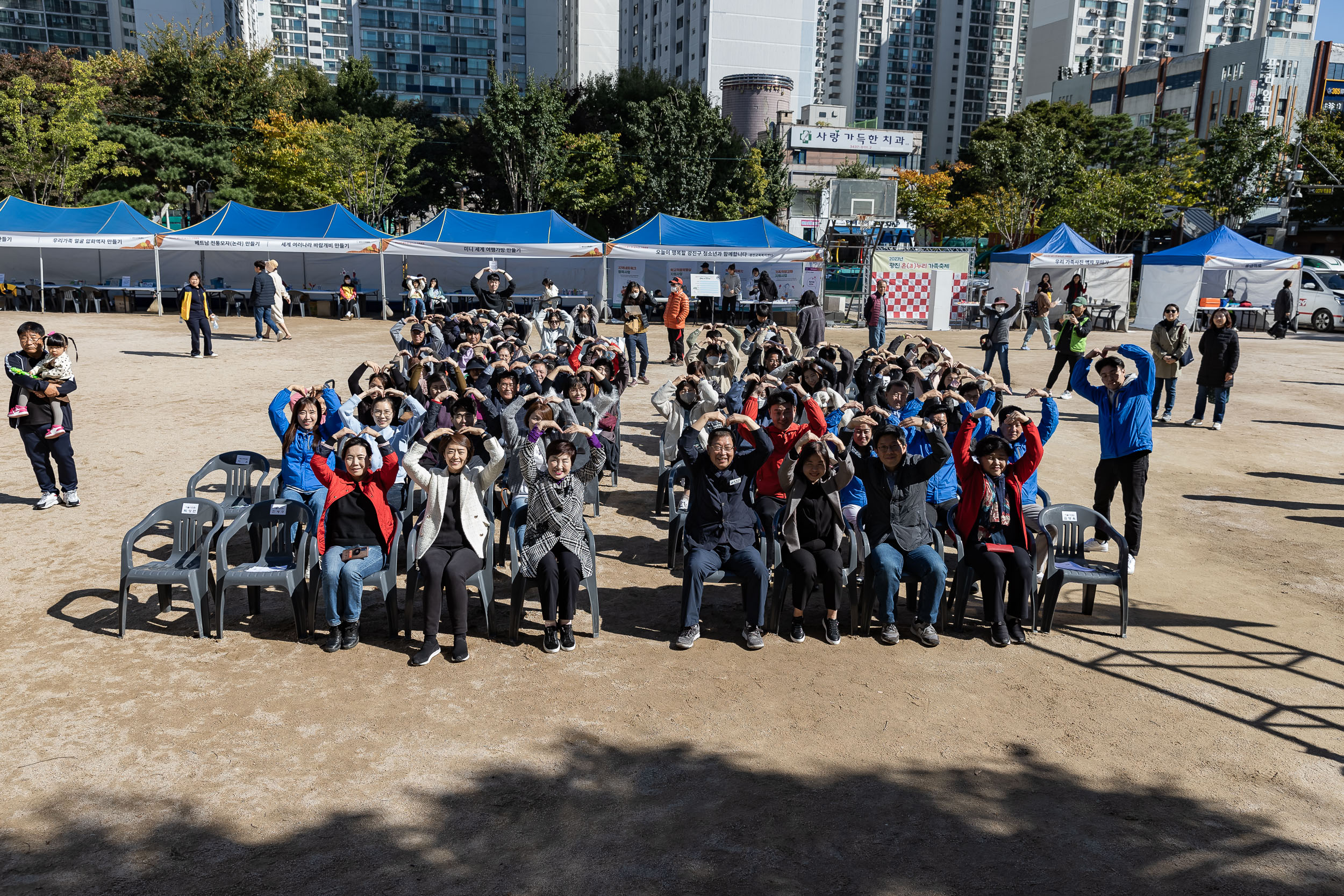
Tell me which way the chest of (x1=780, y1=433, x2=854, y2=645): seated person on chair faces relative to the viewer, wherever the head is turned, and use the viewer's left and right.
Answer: facing the viewer

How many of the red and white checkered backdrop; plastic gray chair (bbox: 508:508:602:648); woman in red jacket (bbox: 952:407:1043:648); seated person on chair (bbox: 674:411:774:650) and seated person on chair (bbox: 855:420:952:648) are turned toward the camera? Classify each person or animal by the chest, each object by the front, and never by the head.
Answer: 5

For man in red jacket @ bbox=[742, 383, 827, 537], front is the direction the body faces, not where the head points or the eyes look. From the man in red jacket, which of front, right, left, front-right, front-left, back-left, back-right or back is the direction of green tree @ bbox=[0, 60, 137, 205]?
back-right

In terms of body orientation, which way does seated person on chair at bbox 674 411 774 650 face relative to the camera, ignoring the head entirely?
toward the camera

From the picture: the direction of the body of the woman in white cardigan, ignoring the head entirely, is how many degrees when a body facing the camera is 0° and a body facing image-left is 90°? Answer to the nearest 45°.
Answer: approximately 0°

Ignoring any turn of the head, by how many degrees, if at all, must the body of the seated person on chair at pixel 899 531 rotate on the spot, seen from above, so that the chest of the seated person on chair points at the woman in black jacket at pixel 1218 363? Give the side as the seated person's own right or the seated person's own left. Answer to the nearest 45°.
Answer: approximately 135° to the seated person's own left

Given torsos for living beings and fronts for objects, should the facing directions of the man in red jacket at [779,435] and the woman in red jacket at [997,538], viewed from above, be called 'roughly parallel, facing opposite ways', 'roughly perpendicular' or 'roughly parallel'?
roughly parallel

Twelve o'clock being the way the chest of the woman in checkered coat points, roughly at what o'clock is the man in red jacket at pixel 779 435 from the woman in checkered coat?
The man in red jacket is roughly at 8 o'clock from the woman in checkered coat.

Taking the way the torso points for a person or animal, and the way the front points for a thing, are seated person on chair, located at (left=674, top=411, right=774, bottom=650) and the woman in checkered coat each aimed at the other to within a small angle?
no

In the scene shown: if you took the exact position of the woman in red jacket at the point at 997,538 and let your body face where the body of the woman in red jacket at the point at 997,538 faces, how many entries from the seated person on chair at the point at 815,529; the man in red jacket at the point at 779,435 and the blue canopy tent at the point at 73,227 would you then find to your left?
0

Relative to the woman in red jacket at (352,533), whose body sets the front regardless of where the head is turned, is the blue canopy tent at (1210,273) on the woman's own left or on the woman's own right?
on the woman's own left

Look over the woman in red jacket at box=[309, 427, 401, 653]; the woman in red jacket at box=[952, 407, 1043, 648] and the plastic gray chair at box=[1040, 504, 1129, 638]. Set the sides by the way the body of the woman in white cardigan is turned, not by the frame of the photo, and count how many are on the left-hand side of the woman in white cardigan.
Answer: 2

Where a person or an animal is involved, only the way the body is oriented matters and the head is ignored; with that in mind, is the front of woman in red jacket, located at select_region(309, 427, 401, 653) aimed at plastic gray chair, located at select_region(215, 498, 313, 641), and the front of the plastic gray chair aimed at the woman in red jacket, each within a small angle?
no

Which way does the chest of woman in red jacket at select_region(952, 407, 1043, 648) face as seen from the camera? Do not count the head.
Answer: toward the camera

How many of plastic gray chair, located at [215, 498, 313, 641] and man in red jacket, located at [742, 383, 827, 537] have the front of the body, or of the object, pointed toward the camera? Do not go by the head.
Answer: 2

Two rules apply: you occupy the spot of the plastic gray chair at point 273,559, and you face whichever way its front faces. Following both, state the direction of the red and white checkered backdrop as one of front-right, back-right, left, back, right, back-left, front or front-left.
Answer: back-left

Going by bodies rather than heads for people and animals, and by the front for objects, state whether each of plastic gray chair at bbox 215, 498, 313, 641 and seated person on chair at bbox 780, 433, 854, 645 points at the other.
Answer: no

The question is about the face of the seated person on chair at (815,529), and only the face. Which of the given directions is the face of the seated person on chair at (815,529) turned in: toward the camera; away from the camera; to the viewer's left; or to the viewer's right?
toward the camera

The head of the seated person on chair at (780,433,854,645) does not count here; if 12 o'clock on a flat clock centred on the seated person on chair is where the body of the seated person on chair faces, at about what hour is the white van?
The white van is roughly at 7 o'clock from the seated person on chair.

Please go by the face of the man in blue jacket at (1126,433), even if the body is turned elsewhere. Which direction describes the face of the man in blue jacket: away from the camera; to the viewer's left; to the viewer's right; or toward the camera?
toward the camera

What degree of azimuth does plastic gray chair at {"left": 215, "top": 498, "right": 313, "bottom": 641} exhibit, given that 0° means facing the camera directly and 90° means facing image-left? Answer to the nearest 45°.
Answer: approximately 0°

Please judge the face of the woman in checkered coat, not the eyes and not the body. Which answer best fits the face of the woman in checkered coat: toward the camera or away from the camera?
toward the camera

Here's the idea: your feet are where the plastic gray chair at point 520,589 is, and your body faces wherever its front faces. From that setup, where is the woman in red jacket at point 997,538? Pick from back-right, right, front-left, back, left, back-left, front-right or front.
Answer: left

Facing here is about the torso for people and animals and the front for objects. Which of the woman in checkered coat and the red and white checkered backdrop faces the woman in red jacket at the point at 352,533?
the red and white checkered backdrop
